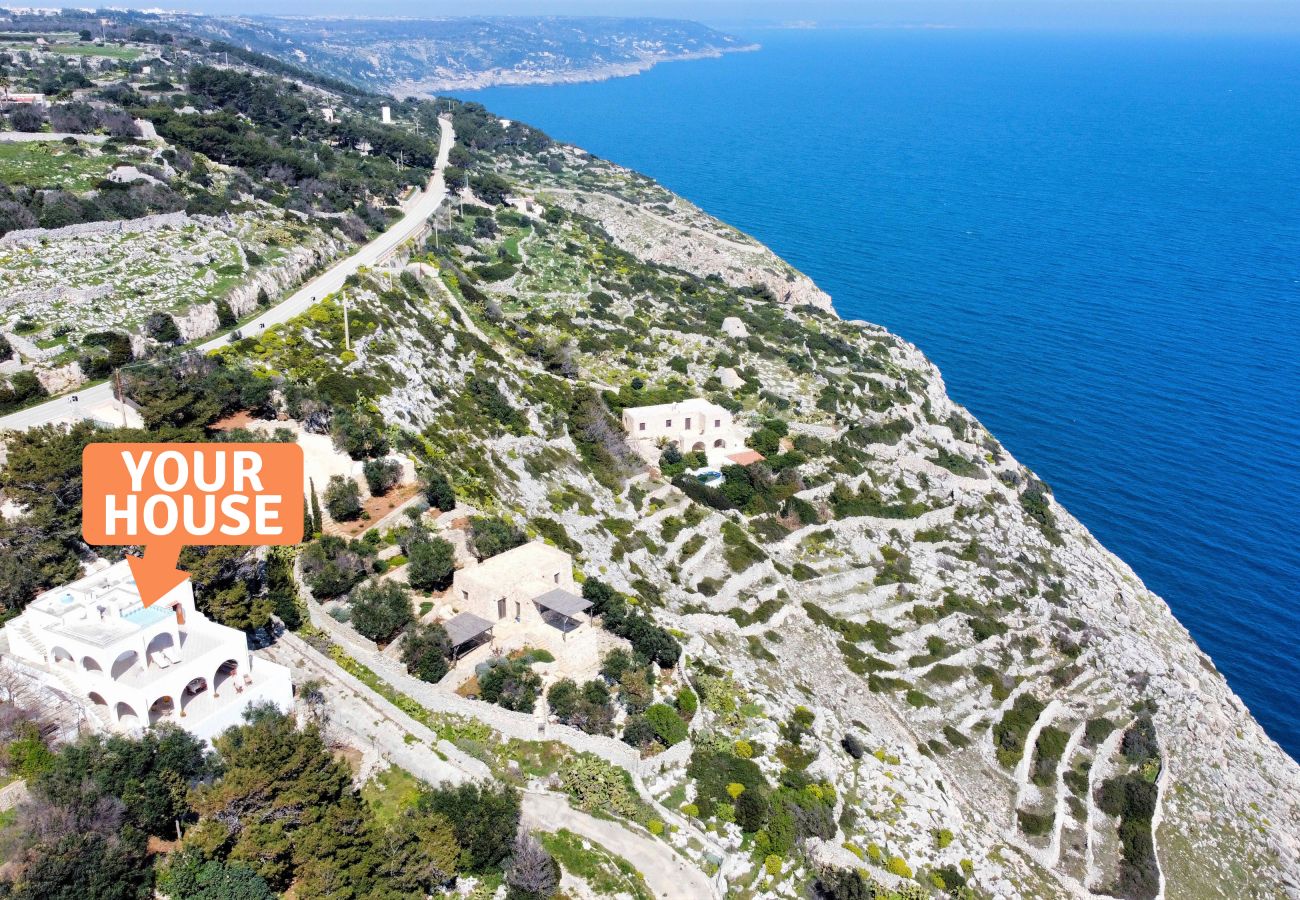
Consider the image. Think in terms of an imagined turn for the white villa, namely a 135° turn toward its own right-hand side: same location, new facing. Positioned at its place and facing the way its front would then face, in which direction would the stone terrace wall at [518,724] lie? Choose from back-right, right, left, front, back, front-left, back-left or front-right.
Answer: back

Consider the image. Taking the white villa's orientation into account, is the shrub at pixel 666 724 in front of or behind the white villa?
in front

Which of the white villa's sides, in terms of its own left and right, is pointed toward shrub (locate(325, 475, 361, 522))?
left

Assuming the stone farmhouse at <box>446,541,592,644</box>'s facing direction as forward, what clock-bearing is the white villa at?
The white villa is roughly at 3 o'clock from the stone farmhouse.

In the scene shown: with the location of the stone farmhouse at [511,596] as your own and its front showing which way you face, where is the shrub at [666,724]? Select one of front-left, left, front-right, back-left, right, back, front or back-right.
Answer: front

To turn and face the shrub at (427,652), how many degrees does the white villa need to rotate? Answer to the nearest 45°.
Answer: approximately 45° to its left

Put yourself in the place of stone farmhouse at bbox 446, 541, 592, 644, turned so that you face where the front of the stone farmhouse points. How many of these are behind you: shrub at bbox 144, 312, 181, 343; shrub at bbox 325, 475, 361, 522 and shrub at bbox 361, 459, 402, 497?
3

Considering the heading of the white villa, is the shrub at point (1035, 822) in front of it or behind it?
in front

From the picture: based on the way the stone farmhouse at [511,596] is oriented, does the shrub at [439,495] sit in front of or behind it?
behind

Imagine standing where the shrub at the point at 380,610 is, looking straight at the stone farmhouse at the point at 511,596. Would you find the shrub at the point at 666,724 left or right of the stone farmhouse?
right

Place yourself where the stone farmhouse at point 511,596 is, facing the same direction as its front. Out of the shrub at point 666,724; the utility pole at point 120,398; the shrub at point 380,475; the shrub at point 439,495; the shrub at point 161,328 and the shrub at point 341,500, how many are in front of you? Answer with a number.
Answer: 1

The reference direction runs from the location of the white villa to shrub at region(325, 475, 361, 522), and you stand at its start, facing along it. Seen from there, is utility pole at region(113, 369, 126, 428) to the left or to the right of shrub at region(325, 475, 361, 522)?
left

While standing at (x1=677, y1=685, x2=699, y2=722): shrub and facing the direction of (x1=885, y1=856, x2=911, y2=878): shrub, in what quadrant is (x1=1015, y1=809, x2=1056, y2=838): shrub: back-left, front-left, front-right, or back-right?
front-left

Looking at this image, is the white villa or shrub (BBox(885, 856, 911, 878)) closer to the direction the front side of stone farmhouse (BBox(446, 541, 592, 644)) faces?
the shrub

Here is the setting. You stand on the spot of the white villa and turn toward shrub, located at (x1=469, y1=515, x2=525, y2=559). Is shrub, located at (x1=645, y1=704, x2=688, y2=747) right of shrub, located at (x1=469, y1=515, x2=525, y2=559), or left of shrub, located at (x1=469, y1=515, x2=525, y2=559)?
right

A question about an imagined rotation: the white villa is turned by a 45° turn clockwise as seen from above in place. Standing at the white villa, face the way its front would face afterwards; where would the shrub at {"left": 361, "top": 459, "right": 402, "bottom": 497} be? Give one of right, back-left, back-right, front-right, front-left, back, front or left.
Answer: back-left

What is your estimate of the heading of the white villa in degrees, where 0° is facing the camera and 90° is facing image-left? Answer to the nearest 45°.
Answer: approximately 315°

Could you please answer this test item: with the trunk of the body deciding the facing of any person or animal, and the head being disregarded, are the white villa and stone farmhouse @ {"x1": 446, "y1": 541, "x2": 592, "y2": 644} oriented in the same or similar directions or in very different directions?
same or similar directions

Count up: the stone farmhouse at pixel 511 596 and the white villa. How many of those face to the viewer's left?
0

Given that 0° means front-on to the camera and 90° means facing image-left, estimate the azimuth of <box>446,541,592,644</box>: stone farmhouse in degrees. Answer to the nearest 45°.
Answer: approximately 315°
